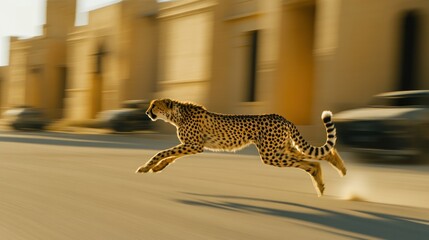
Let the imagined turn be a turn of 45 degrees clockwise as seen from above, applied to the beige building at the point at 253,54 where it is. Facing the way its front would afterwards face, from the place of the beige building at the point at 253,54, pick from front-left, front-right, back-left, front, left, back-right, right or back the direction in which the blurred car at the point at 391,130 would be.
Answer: left

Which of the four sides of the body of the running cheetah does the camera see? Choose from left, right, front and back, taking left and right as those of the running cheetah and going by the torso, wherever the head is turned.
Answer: left

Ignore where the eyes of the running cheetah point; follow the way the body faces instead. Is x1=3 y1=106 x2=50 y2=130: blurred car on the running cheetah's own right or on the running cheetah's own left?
on the running cheetah's own right

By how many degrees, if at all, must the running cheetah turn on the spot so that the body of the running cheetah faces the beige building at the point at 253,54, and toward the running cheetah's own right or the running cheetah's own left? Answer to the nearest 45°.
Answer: approximately 90° to the running cheetah's own right

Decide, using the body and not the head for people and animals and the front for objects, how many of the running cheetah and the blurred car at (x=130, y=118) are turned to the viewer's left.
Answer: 2

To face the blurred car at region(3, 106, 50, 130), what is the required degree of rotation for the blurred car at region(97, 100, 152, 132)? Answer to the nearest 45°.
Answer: approximately 45° to its right

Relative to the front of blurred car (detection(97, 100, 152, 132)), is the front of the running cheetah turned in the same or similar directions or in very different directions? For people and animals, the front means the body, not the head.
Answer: same or similar directions

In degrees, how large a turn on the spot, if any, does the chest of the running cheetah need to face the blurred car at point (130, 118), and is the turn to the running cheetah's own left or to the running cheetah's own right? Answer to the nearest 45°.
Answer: approximately 90° to the running cheetah's own right

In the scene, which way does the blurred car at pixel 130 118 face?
to the viewer's left

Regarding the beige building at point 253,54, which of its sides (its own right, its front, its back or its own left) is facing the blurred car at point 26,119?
right
